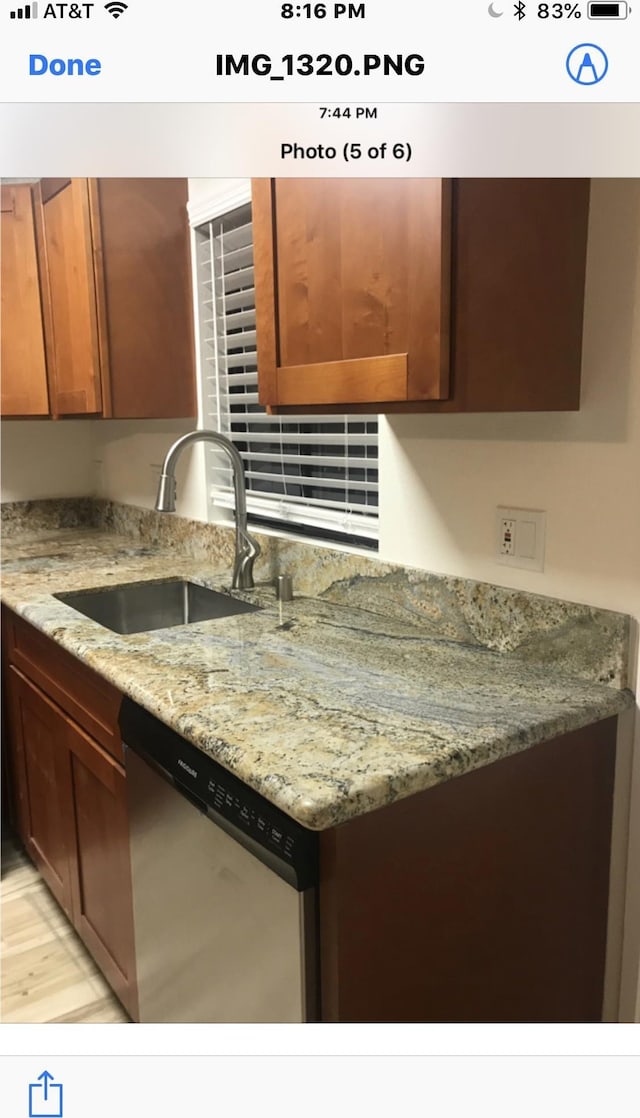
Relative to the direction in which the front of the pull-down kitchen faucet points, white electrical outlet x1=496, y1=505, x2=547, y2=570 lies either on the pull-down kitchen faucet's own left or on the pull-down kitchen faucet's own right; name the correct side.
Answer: on the pull-down kitchen faucet's own left

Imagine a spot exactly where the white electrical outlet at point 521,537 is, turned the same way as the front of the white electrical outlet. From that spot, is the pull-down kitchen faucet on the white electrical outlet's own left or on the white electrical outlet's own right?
on the white electrical outlet's own right

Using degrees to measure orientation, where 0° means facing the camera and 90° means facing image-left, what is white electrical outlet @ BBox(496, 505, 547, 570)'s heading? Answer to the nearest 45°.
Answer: approximately 45°

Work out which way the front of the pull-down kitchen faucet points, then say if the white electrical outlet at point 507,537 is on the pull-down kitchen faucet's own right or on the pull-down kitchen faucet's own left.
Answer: on the pull-down kitchen faucet's own left

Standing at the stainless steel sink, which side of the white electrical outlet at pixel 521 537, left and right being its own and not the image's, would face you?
right
